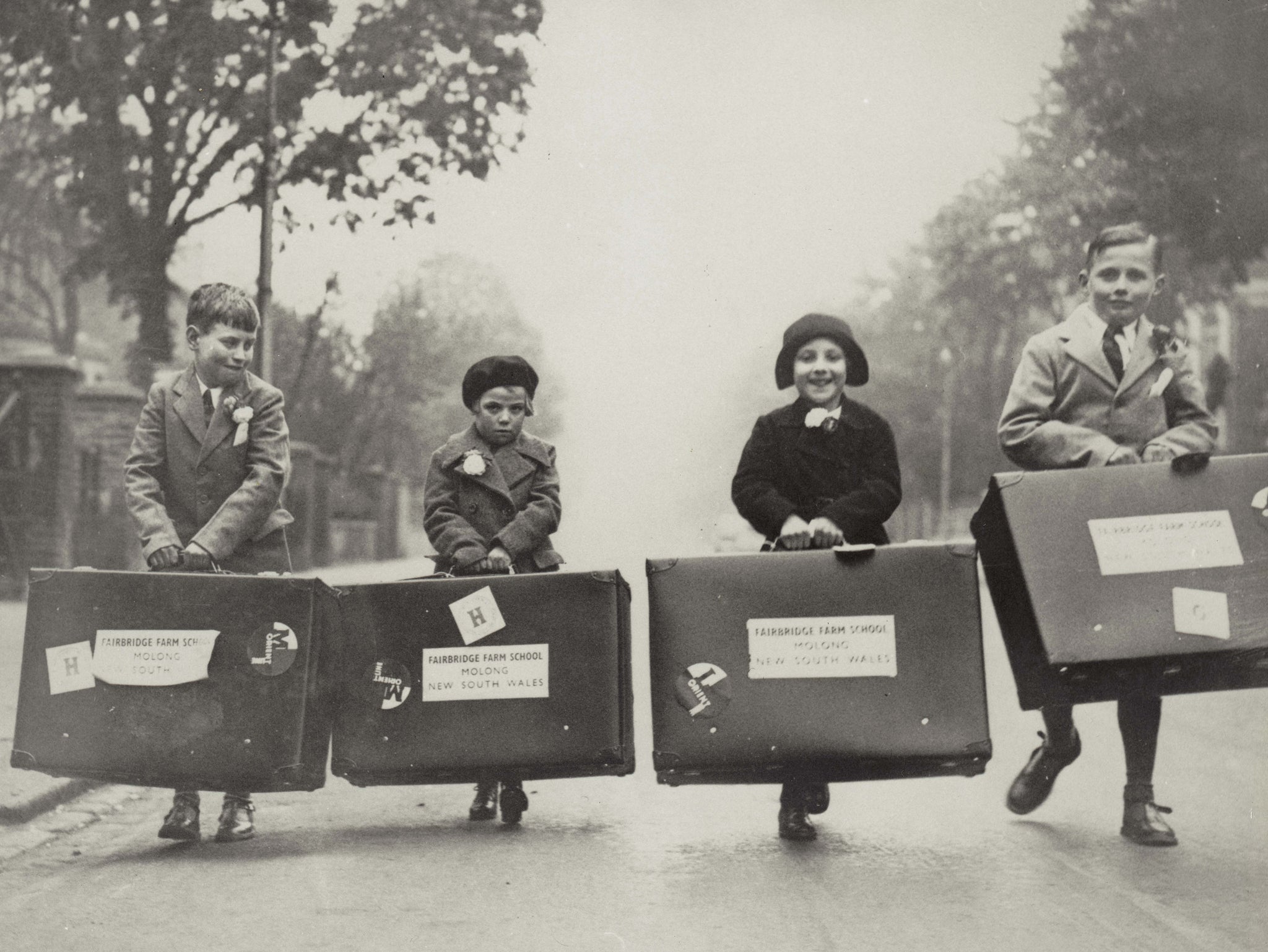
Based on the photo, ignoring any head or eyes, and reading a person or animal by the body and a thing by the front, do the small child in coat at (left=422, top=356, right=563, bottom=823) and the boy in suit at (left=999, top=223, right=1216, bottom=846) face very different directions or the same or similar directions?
same or similar directions

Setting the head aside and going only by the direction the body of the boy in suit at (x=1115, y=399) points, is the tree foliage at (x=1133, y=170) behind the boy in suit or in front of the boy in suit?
behind

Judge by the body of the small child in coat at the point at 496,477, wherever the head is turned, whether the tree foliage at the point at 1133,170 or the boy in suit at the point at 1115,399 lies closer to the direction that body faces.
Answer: the boy in suit

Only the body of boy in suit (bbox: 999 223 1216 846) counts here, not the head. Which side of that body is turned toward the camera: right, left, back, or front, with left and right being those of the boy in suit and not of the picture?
front

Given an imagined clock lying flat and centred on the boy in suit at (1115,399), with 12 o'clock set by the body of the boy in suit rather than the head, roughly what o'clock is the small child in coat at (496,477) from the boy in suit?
The small child in coat is roughly at 3 o'clock from the boy in suit.

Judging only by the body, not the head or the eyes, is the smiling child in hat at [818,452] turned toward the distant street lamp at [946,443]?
no

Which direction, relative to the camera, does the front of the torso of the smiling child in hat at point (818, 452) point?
toward the camera

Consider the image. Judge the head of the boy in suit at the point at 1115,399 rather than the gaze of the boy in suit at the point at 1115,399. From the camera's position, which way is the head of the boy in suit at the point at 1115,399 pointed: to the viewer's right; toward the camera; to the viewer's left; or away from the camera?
toward the camera

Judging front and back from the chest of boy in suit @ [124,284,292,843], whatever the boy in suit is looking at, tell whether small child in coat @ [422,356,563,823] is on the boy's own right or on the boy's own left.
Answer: on the boy's own left

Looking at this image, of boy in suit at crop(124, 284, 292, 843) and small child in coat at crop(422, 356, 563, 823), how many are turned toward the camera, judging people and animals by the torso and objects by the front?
2

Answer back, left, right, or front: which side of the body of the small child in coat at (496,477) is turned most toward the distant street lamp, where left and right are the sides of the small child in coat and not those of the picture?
back

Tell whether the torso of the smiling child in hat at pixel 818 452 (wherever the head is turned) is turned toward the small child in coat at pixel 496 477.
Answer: no

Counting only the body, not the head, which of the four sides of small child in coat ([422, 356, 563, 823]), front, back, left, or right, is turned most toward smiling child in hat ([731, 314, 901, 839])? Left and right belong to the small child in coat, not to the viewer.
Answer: left

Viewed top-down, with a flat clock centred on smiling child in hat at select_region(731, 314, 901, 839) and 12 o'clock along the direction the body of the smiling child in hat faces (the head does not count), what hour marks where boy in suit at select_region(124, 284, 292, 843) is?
The boy in suit is roughly at 3 o'clock from the smiling child in hat.

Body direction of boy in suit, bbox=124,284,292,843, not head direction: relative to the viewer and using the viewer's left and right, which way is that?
facing the viewer

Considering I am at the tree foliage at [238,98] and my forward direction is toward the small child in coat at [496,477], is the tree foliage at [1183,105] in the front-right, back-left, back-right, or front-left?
front-left

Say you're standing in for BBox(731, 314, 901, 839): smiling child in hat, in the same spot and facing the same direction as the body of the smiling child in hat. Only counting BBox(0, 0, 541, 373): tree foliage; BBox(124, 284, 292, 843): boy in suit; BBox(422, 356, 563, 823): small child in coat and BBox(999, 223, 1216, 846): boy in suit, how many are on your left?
1
